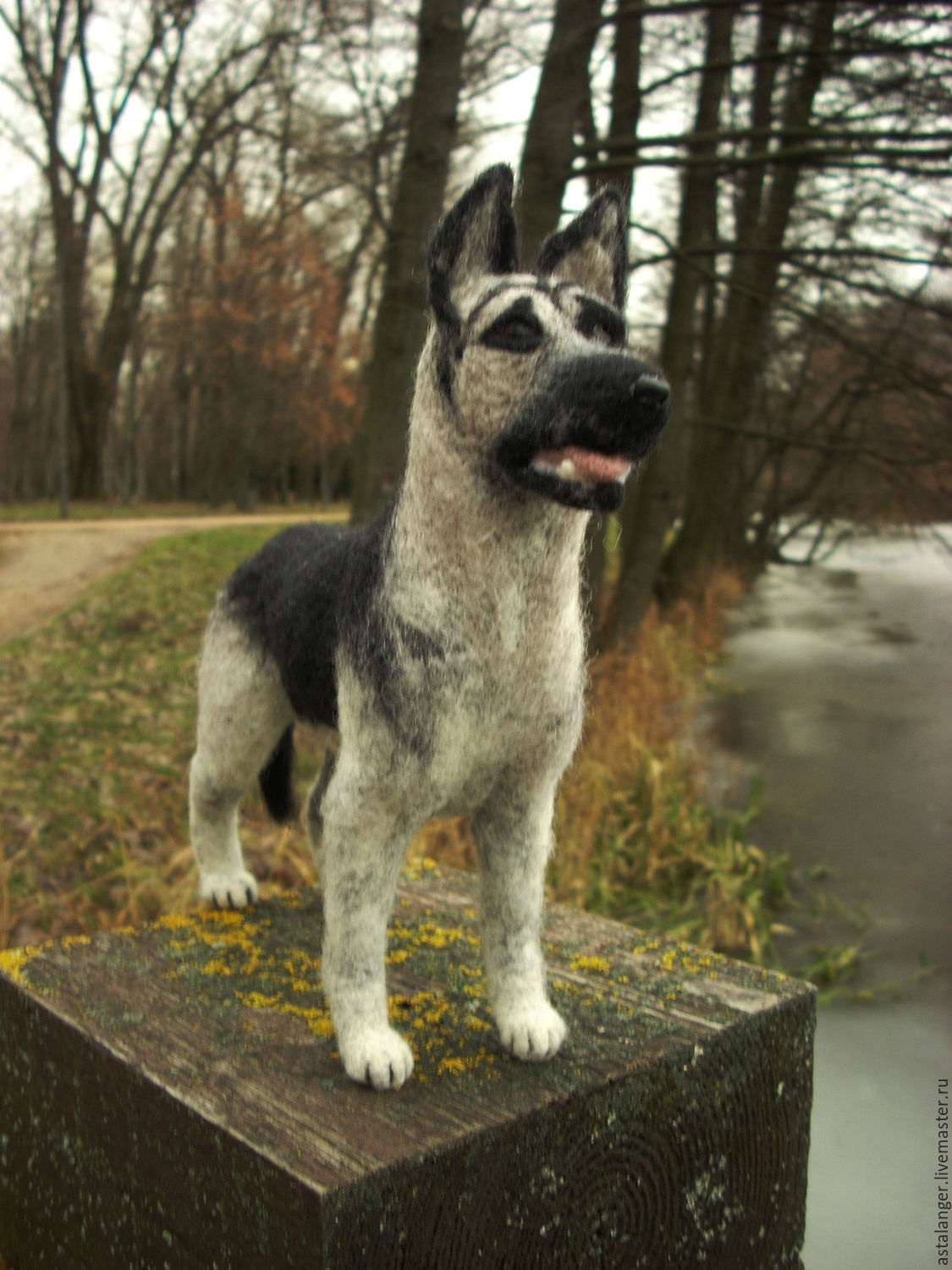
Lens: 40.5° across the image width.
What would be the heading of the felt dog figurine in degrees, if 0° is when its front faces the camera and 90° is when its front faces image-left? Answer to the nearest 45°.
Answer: approximately 315°
